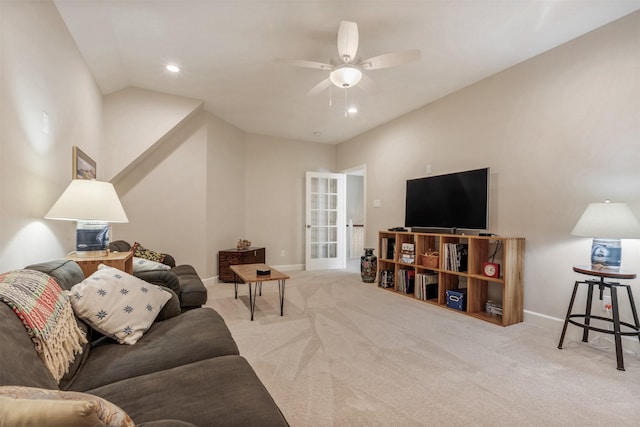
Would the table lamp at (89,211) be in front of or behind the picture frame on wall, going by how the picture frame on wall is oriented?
in front

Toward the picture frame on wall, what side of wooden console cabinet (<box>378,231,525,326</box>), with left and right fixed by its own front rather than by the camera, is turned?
front

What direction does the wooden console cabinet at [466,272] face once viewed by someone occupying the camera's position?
facing the viewer and to the left of the viewer

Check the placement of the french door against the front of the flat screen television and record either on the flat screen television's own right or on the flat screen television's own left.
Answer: on the flat screen television's own right

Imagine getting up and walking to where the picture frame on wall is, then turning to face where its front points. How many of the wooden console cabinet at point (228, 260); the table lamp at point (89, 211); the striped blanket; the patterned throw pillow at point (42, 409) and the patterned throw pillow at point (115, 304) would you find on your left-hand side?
1

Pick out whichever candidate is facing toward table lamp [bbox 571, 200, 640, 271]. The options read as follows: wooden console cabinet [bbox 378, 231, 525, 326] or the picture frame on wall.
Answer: the picture frame on wall

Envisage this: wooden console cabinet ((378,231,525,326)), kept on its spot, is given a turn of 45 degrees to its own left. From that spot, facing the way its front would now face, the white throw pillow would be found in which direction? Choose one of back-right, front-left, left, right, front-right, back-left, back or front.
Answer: front-right

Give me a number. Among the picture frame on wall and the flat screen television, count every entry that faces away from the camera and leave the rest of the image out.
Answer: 0

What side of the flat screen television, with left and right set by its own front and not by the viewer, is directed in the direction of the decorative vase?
right

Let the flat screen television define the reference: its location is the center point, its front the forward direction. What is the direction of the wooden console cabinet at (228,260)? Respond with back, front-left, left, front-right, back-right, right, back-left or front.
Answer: front-right

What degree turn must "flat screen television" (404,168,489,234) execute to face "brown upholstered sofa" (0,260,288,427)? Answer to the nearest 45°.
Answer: approximately 45° to its left

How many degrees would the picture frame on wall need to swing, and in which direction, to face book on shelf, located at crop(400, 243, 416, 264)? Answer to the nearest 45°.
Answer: approximately 45° to its left

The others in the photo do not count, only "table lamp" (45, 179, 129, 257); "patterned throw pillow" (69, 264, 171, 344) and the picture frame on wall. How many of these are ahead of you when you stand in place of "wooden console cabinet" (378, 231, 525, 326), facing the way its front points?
3

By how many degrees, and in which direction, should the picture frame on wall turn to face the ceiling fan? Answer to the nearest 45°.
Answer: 0° — it already faces it

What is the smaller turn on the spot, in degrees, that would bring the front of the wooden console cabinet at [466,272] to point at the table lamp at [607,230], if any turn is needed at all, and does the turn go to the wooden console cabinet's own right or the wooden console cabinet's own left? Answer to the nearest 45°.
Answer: approximately 90° to the wooden console cabinet's own left

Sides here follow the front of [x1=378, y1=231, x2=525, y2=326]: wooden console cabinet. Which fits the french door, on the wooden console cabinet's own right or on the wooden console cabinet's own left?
on the wooden console cabinet's own right

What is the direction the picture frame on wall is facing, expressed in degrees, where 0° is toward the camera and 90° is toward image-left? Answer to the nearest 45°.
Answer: approximately 315°
